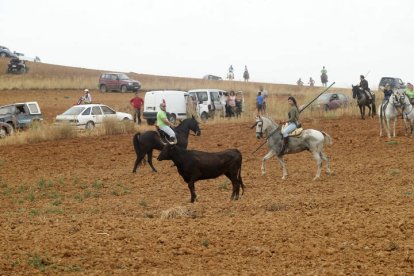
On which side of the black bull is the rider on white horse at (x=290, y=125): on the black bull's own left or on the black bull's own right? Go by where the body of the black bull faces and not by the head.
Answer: on the black bull's own right

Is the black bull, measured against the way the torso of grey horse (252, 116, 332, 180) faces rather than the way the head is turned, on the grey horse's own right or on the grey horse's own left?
on the grey horse's own left

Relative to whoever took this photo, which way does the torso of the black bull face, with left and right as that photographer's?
facing to the left of the viewer

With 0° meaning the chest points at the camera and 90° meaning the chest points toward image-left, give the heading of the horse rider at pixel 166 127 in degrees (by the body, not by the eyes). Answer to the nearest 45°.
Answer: approximately 270°

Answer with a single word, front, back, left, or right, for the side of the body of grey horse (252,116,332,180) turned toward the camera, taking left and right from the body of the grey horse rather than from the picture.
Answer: left

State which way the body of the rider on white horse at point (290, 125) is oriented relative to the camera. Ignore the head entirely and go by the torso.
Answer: to the viewer's left

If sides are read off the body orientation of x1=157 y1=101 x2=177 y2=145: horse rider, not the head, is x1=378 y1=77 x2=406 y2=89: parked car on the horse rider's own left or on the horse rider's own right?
on the horse rider's own left

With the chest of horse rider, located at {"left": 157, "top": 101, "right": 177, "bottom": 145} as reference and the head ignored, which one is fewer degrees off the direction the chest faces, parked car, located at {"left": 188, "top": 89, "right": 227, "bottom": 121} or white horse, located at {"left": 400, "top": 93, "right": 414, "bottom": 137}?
the white horse

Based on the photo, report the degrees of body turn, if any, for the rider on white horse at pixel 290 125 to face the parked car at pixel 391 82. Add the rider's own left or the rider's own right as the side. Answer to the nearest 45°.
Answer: approximately 90° to the rider's own right

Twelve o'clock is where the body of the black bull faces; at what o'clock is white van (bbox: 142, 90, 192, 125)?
The white van is roughly at 3 o'clock from the black bull.

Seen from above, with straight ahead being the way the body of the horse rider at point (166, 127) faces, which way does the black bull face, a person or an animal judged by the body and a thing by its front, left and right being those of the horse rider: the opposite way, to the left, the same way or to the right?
the opposite way

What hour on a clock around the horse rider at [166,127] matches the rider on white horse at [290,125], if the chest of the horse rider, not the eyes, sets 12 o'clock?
The rider on white horse is roughly at 1 o'clock from the horse rider.
